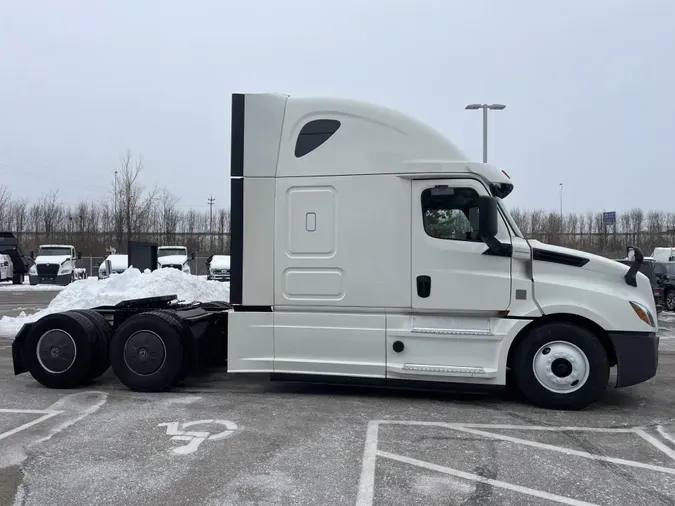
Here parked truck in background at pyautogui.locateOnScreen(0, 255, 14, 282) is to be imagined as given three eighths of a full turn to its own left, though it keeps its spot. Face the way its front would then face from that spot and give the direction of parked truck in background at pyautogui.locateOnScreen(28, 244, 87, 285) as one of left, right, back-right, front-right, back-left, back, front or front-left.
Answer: front-right

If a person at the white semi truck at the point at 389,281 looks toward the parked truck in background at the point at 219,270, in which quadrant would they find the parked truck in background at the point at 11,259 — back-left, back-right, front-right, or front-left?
front-left

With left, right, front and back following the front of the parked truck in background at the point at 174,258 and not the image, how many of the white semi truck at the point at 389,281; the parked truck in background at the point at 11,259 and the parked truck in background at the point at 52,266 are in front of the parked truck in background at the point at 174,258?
1

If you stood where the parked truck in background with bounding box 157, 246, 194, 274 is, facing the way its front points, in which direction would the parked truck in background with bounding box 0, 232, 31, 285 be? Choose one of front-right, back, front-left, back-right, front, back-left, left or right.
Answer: back-right

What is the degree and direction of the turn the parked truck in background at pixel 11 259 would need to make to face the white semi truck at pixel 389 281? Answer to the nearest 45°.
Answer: approximately 45° to its left

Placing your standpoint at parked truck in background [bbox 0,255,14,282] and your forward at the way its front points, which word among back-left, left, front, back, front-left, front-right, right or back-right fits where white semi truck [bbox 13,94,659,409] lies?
front-left

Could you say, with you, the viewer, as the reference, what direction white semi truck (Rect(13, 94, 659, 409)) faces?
facing to the right of the viewer

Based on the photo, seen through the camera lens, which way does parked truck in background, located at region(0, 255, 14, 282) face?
facing the viewer and to the left of the viewer

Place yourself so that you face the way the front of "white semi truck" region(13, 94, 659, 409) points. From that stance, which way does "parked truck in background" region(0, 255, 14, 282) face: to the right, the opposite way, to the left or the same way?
to the right

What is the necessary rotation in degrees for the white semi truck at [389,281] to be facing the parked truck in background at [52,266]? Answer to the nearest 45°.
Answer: approximately 135° to its left

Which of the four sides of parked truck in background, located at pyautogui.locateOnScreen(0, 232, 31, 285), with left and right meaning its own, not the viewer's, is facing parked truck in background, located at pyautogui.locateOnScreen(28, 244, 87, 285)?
left

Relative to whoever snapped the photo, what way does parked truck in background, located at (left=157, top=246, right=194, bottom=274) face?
facing the viewer

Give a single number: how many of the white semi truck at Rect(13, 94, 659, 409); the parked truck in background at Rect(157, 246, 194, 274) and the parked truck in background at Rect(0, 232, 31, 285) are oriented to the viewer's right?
1

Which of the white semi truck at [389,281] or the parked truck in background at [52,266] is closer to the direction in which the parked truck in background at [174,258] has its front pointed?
the white semi truck

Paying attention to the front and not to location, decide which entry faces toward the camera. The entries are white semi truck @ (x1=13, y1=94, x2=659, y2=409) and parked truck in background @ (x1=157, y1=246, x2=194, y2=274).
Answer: the parked truck in background

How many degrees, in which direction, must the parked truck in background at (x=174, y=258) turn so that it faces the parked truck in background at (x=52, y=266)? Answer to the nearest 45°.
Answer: approximately 135° to its right

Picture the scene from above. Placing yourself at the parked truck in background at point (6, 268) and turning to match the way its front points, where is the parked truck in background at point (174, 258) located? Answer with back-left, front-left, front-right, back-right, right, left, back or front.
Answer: left

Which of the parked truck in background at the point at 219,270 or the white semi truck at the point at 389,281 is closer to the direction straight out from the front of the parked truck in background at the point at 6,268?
the white semi truck
